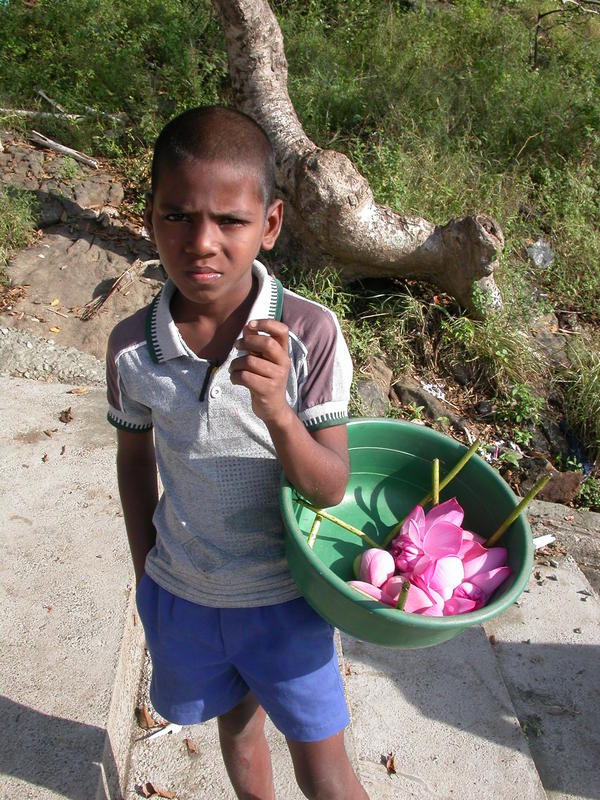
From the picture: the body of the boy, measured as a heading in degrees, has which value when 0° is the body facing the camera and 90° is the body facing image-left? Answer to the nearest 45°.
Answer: approximately 0°

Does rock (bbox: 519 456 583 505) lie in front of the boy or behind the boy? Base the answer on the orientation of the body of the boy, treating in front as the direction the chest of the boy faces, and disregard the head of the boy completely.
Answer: behind

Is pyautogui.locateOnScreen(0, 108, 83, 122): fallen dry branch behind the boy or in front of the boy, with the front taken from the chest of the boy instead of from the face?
behind

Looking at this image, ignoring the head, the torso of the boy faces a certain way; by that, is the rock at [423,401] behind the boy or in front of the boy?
behind

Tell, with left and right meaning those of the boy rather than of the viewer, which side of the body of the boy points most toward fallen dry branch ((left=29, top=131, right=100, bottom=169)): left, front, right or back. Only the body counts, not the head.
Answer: back

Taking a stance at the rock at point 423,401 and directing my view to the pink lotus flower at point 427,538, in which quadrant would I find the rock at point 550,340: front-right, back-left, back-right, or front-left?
back-left

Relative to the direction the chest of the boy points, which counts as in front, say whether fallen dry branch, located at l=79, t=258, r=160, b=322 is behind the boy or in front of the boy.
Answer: behind
